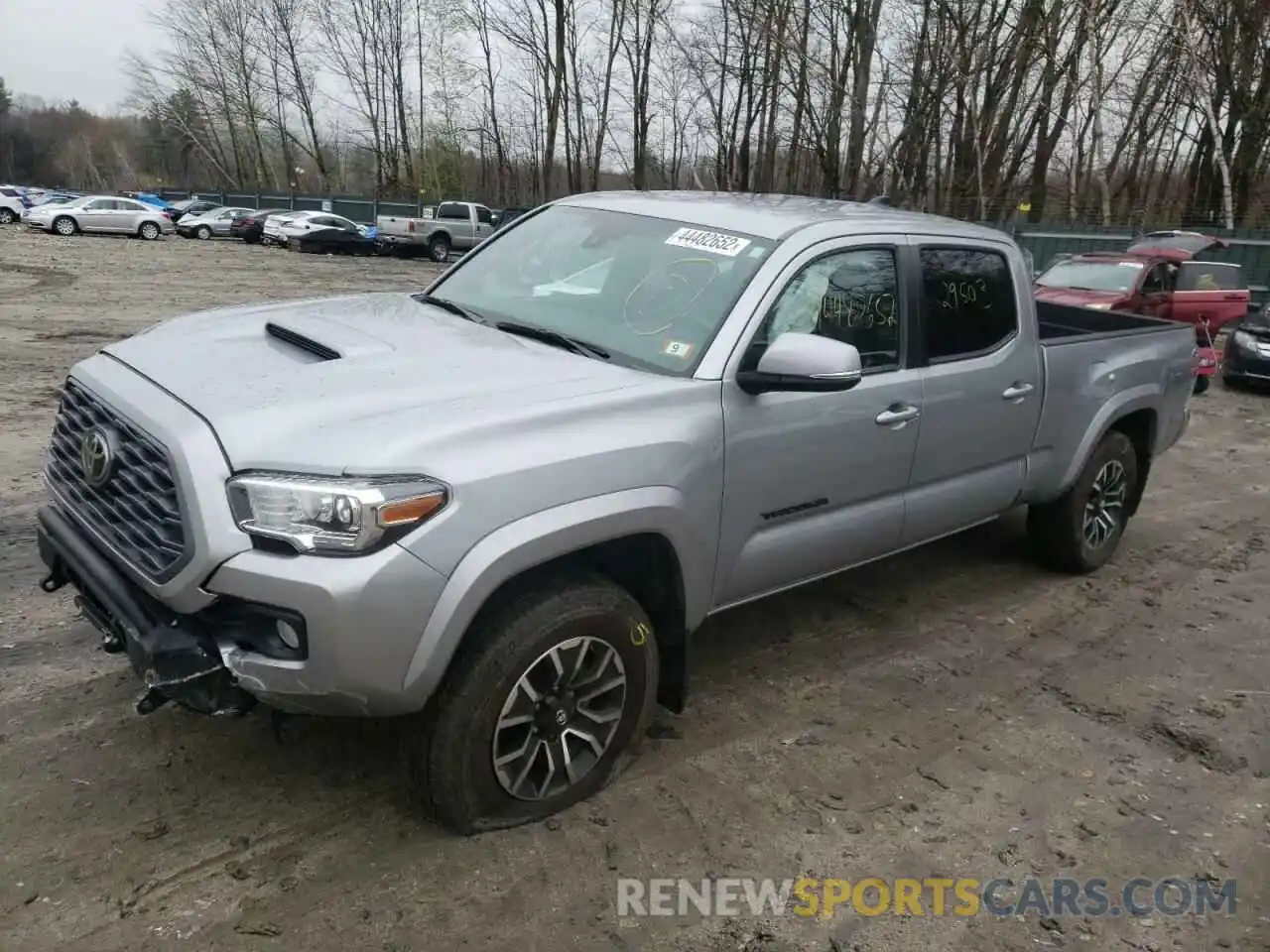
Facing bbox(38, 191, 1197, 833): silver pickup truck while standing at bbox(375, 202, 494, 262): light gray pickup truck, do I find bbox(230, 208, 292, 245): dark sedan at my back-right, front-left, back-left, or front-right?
back-right

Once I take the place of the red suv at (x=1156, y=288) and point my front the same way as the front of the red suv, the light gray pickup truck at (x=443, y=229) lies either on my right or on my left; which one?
on my right

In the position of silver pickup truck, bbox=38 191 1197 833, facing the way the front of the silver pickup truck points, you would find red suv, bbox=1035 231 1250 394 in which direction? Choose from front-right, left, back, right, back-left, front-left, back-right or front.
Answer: back

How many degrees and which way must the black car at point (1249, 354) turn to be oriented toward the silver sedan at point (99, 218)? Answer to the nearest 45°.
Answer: approximately 45° to its right

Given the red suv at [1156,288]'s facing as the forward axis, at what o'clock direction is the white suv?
The white suv is roughly at 2 o'clock from the red suv.

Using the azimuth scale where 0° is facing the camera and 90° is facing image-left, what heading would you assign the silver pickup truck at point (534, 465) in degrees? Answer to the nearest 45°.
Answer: approximately 45°

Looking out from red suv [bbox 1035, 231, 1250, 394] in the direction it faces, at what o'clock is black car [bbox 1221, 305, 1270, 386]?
The black car is roughly at 9 o'clock from the red suv.

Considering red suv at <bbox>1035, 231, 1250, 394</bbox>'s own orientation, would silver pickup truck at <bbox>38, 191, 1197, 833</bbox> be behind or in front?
in front
